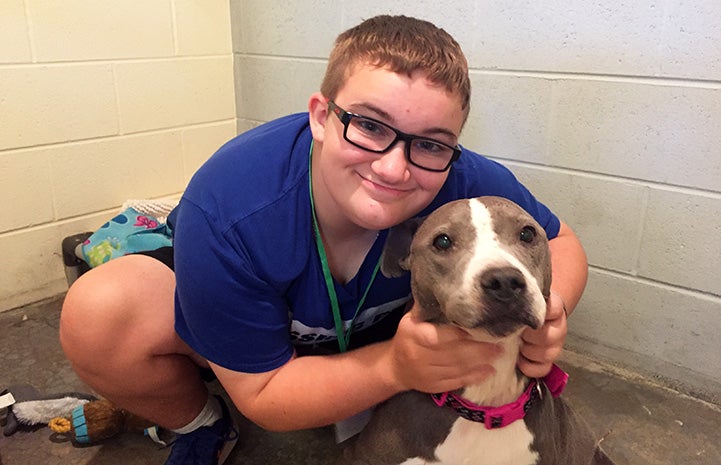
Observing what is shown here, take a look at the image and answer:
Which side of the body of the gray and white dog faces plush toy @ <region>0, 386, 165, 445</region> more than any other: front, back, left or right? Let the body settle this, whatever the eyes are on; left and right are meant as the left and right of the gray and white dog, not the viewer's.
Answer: right

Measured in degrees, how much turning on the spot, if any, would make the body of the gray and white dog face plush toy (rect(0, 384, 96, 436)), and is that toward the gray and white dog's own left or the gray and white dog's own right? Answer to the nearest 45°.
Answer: approximately 90° to the gray and white dog's own right

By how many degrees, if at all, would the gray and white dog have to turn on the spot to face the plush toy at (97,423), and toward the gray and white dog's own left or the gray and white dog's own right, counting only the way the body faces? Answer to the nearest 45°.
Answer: approximately 90° to the gray and white dog's own right

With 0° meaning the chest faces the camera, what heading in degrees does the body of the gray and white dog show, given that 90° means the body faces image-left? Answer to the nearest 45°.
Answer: approximately 0°
